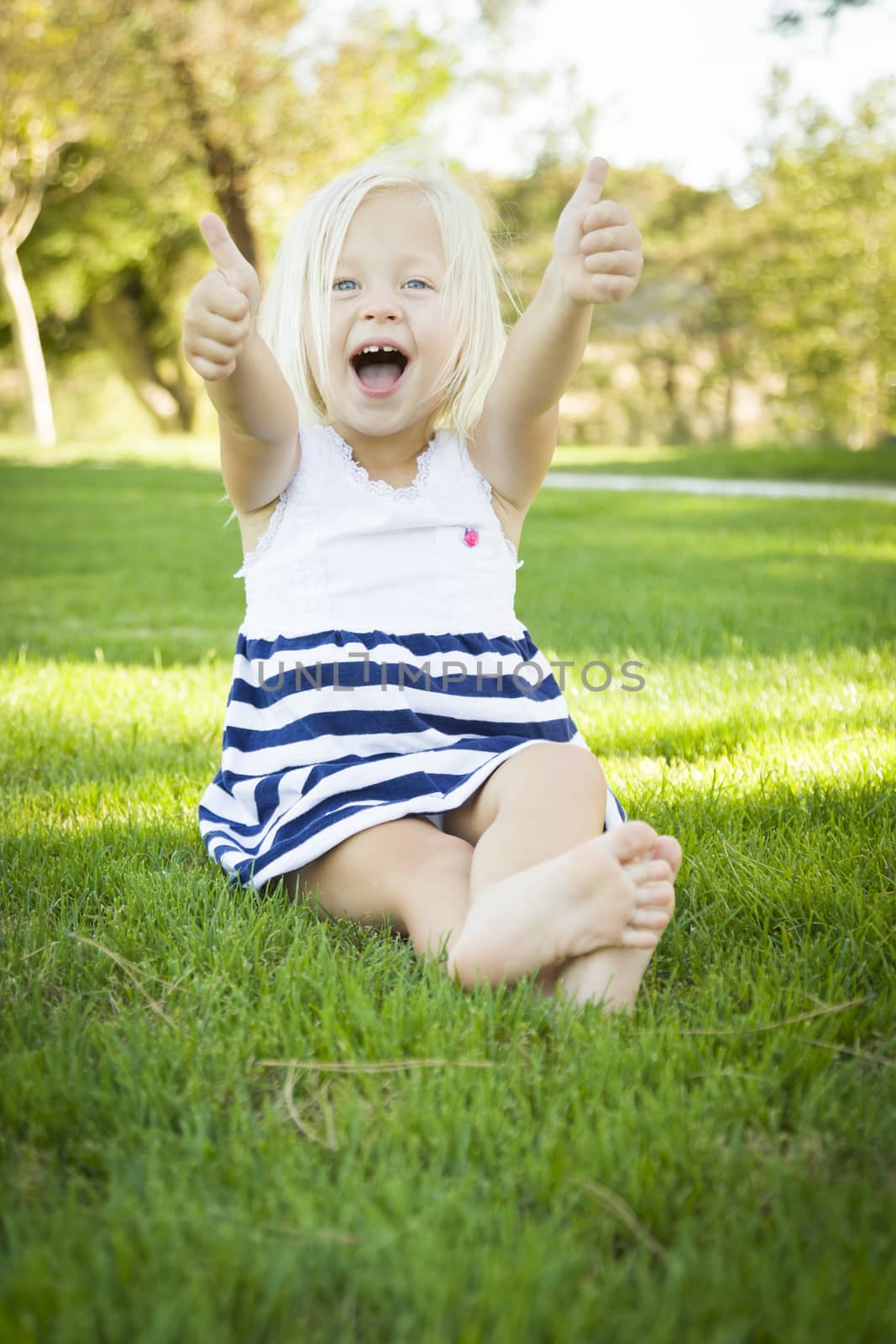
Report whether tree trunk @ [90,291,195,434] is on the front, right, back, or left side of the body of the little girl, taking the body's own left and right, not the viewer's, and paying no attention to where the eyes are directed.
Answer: back

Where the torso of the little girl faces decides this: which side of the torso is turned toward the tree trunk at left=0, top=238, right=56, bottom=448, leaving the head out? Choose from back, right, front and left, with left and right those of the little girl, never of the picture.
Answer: back
